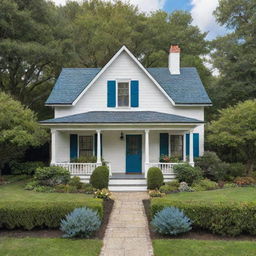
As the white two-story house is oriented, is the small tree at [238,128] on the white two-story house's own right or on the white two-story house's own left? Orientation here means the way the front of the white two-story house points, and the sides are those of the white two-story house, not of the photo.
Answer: on the white two-story house's own left

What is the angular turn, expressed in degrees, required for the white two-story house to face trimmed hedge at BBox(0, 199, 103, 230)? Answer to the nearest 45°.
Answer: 0° — it already faces it

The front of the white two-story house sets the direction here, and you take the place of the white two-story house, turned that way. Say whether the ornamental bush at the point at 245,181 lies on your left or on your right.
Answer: on your left

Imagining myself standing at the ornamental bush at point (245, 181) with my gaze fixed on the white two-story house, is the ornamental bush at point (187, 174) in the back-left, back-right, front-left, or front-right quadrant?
front-left

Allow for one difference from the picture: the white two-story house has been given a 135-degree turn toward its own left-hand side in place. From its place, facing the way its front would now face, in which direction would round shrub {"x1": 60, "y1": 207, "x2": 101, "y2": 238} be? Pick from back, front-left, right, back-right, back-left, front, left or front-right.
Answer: back-right

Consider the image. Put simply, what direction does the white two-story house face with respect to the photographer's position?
facing the viewer

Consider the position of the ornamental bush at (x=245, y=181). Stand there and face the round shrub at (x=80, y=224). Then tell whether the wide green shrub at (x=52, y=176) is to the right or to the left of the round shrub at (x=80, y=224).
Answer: right

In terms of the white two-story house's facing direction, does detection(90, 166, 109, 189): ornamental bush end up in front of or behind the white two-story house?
in front

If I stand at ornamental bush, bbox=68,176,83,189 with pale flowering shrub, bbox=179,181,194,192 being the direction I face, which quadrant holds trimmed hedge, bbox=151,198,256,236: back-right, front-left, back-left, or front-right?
front-right

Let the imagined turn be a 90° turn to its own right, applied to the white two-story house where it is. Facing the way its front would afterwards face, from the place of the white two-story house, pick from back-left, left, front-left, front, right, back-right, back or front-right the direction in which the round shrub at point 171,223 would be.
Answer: left
